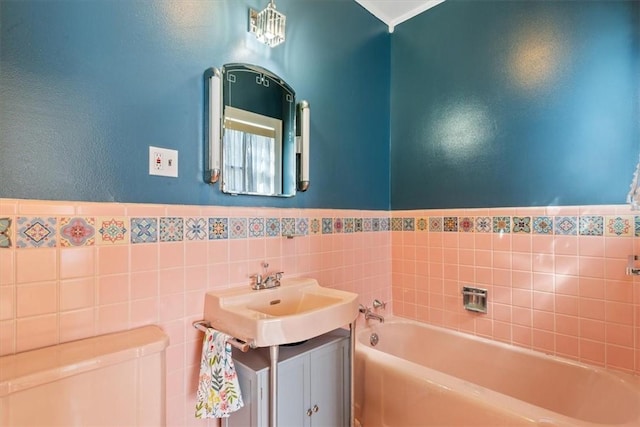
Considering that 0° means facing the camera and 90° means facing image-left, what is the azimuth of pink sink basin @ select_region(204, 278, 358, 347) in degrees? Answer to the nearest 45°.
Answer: approximately 315°

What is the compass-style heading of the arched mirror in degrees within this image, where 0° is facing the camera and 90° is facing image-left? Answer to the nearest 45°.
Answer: approximately 315°

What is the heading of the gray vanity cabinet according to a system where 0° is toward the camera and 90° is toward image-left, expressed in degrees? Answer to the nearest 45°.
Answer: approximately 315°
